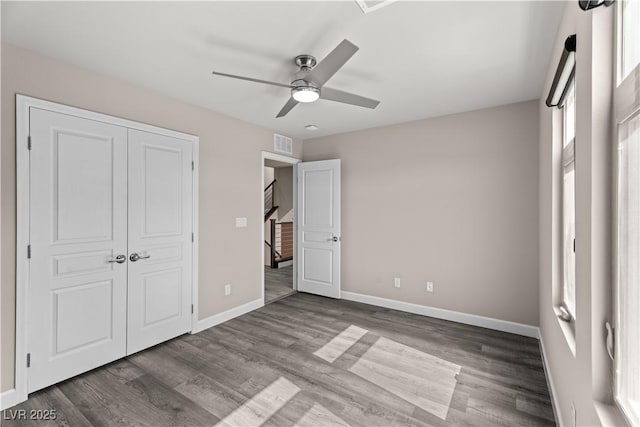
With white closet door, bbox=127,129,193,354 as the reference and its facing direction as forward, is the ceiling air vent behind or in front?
in front

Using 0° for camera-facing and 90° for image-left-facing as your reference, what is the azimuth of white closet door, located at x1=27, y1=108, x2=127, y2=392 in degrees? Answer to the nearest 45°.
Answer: approximately 315°

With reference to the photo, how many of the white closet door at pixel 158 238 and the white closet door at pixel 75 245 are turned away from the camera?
0

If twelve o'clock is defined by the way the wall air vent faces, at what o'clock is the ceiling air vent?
The ceiling air vent is roughly at 1 o'clock from the wall air vent.

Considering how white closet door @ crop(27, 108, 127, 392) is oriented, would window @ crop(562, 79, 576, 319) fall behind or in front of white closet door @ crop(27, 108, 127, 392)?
in front

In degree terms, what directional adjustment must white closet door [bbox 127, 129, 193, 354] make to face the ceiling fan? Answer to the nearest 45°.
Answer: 0° — it already faces it

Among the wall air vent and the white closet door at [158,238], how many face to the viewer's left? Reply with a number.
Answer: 0

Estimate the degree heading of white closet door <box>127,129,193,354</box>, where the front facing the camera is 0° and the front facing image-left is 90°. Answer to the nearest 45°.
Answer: approximately 315°

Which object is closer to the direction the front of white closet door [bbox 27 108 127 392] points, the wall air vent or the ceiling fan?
the ceiling fan

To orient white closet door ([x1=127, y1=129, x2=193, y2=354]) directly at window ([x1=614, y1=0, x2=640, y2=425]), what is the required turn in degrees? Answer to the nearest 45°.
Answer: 0° — it already faces it

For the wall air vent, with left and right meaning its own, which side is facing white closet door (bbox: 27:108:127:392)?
right

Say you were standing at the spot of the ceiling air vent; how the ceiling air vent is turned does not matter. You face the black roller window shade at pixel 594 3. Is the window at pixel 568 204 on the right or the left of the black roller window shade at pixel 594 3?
left
